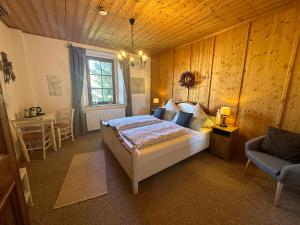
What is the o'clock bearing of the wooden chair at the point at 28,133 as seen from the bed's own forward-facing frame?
The wooden chair is roughly at 2 o'clock from the bed.

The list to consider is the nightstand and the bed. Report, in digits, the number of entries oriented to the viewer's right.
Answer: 0

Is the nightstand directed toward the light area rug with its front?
yes

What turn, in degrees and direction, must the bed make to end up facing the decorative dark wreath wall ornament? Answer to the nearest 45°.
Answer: approximately 180°

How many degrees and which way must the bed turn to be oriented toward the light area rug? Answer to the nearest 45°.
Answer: approximately 45° to its right

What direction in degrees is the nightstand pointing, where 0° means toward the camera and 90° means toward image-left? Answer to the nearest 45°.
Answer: approximately 45°

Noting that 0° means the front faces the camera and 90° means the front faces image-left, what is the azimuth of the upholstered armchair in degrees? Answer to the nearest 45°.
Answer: approximately 45°

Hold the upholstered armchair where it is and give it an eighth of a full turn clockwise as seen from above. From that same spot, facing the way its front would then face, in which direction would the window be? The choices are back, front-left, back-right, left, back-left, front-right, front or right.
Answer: front

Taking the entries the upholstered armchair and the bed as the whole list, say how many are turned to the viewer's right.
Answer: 0

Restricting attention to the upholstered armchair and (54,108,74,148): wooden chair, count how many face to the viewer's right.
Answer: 0

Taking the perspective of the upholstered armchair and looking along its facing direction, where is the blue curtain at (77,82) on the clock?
The blue curtain is roughly at 1 o'clock from the upholstered armchair.

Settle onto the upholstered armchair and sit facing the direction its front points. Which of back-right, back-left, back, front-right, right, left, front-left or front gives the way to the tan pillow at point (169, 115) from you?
front-right

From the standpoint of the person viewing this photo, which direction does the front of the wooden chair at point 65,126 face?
facing the viewer and to the left of the viewer

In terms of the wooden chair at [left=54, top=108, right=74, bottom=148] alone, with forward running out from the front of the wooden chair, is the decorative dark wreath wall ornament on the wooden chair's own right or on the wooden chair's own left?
on the wooden chair's own left

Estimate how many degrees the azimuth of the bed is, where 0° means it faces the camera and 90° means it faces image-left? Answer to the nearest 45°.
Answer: approximately 45°
